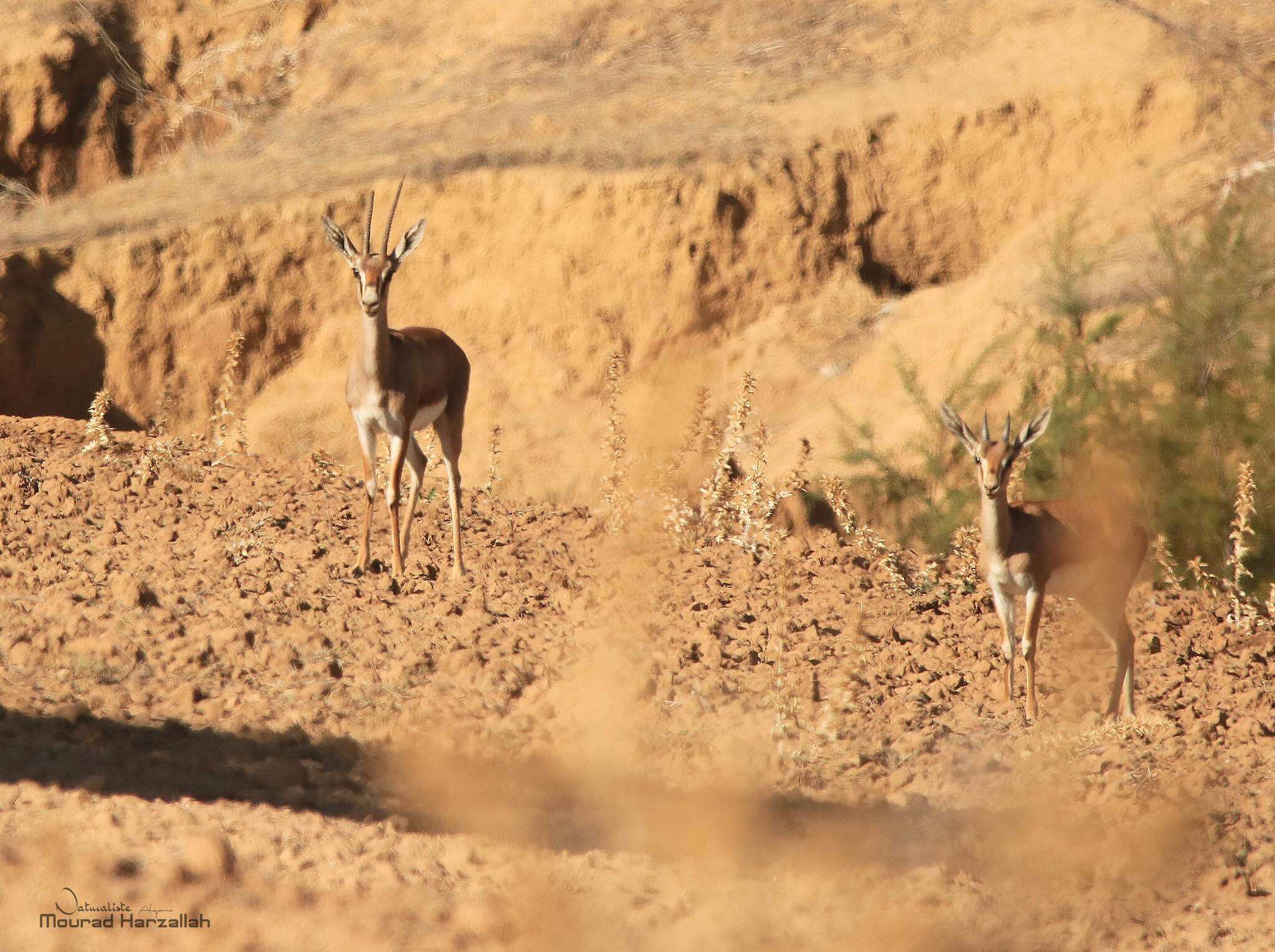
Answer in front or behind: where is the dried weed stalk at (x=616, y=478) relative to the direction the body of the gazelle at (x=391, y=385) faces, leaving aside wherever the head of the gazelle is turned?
behind

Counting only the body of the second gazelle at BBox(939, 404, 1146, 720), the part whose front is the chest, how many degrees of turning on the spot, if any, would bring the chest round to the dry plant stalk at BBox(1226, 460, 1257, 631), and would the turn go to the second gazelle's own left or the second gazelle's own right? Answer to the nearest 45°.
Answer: approximately 180°

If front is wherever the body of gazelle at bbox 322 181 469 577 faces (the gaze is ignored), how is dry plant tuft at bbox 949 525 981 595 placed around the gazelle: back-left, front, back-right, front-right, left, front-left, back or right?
back-left

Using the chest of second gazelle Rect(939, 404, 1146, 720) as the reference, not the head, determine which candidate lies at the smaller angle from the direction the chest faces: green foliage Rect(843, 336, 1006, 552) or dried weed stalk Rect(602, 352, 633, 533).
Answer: the dried weed stalk

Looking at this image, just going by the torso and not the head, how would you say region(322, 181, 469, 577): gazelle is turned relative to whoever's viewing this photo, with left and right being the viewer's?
facing the viewer and to the left of the viewer

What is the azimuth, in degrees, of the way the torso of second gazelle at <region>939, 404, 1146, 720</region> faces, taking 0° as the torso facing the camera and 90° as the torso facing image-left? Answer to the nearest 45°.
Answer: approximately 45°

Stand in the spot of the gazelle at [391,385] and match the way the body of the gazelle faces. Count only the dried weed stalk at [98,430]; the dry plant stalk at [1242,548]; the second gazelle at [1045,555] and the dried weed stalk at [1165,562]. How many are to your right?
1

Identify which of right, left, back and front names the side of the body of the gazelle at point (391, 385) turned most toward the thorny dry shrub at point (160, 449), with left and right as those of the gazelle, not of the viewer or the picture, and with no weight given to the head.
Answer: right

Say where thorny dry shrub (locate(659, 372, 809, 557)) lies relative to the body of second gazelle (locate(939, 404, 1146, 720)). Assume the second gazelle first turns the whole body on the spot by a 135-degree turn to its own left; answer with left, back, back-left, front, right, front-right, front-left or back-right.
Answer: back-left

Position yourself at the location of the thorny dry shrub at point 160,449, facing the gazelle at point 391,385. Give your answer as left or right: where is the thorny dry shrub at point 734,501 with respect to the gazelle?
left

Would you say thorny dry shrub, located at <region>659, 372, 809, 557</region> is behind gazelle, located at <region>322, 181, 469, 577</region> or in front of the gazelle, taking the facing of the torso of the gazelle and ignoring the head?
behind

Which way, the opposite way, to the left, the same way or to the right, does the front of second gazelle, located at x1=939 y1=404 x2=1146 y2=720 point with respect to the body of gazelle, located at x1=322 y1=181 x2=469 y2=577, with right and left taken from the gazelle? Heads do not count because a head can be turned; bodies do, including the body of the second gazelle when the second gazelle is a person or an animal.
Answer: the same way

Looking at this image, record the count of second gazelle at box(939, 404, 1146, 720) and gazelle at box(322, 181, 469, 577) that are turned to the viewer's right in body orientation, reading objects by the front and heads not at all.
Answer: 0
